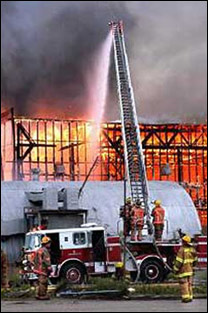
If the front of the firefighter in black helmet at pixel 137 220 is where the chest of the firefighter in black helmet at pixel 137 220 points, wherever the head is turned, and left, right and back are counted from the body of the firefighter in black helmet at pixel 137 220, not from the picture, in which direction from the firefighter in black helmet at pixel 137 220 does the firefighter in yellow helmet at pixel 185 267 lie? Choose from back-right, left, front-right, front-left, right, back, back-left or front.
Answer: back

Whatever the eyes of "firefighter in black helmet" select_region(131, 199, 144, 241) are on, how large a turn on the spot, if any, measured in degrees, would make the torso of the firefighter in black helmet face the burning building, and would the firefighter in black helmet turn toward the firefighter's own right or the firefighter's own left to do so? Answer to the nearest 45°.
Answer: approximately 45° to the firefighter's own left

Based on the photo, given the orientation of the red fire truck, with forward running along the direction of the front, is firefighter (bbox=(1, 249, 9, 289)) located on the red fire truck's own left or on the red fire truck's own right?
on the red fire truck's own left

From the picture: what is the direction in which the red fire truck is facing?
to the viewer's left

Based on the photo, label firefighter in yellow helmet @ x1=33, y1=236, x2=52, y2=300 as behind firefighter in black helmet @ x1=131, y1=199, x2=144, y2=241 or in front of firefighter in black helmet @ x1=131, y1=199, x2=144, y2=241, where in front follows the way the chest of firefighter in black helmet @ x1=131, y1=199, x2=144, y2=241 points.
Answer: behind

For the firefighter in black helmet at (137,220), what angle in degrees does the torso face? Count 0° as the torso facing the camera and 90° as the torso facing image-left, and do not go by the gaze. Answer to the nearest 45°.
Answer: approximately 180°

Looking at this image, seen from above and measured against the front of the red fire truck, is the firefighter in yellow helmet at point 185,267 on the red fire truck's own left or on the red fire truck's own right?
on the red fire truck's own left
